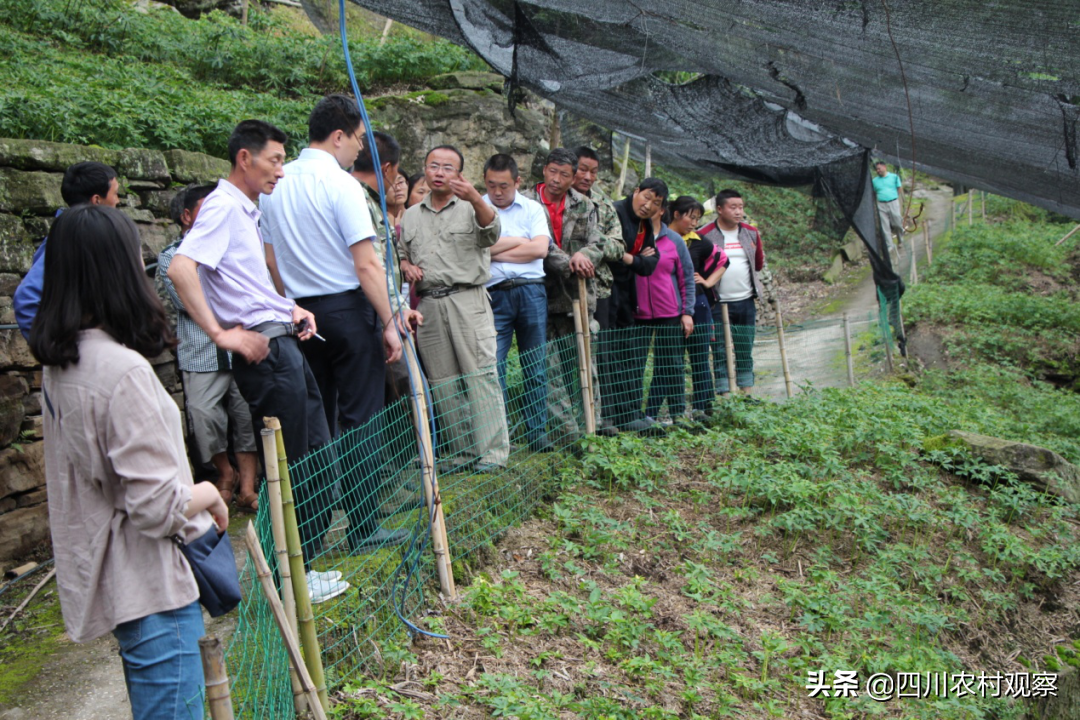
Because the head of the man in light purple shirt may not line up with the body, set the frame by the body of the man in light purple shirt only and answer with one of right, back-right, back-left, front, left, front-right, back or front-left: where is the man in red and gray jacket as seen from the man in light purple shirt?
front-left

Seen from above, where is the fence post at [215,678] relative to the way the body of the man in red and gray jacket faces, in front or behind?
in front

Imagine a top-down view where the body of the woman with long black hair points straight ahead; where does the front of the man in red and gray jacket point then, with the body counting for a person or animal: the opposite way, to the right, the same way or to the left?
the opposite way

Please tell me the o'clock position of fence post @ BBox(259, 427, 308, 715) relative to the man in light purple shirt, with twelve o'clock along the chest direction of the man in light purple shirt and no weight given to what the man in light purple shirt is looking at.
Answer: The fence post is roughly at 3 o'clock from the man in light purple shirt.

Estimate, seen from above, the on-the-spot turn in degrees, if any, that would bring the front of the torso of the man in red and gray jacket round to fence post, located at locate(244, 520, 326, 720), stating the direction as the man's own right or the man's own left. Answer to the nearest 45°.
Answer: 0° — they already face it

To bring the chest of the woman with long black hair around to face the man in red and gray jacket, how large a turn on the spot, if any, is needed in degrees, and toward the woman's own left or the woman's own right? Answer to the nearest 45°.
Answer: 0° — they already face them

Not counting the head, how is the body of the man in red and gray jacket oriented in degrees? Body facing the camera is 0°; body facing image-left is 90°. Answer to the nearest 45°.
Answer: approximately 0°

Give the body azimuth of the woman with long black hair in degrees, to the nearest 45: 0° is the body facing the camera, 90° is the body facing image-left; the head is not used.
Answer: approximately 225°

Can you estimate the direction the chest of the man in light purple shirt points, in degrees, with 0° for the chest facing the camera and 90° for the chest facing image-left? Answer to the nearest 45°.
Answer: approximately 270°

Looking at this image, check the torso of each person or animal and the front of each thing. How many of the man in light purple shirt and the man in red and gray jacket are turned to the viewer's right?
1
